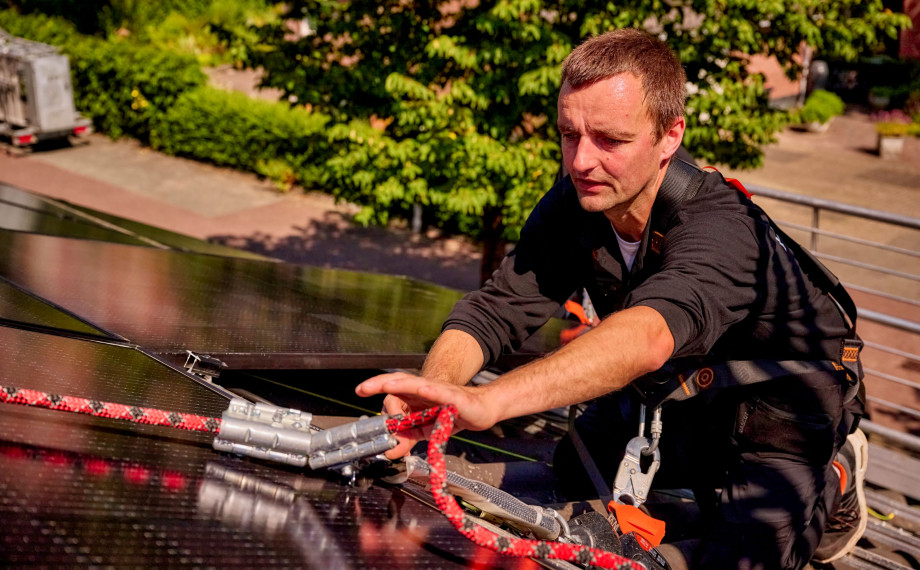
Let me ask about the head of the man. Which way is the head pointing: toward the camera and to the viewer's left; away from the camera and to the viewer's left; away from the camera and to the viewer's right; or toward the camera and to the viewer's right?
toward the camera and to the viewer's left

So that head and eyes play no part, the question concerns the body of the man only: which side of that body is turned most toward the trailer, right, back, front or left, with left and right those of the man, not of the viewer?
right

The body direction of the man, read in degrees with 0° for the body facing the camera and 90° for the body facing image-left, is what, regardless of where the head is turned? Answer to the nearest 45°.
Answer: approximately 45°

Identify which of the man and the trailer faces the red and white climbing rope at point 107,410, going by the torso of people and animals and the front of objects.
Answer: the man

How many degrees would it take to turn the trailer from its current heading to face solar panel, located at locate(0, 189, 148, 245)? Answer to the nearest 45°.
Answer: approximately 135° to its left

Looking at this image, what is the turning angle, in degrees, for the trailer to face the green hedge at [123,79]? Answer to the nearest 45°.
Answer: approximately 90° to its right

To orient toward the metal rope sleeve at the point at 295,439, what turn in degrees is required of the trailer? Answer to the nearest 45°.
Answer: approximately 135° to its left

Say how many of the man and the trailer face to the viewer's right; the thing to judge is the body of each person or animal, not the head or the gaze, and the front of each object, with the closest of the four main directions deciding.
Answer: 0

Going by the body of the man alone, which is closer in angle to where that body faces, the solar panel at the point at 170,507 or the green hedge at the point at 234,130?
the solar panel

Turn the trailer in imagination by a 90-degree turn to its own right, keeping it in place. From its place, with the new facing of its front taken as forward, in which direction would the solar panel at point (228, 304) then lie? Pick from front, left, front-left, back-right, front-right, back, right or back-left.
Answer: back-right

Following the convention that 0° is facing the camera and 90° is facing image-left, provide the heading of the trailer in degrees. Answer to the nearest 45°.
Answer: approximately 135°
